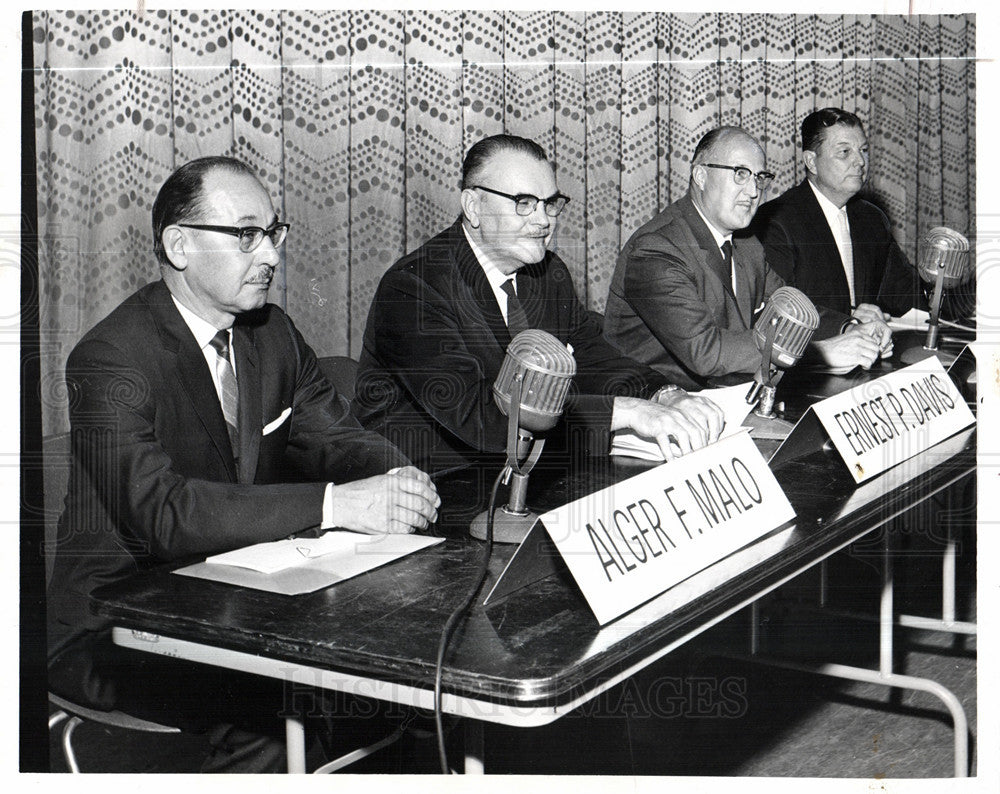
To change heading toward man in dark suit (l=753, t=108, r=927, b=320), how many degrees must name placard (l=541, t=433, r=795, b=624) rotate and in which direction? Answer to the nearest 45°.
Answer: approximately 135° to its left

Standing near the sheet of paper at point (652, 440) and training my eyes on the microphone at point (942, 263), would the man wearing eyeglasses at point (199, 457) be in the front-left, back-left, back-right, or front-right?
back-left

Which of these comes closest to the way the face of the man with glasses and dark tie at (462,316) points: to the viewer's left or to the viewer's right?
to the viewer's right

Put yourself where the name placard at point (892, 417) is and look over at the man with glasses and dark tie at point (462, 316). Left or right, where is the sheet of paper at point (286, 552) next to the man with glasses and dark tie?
left
